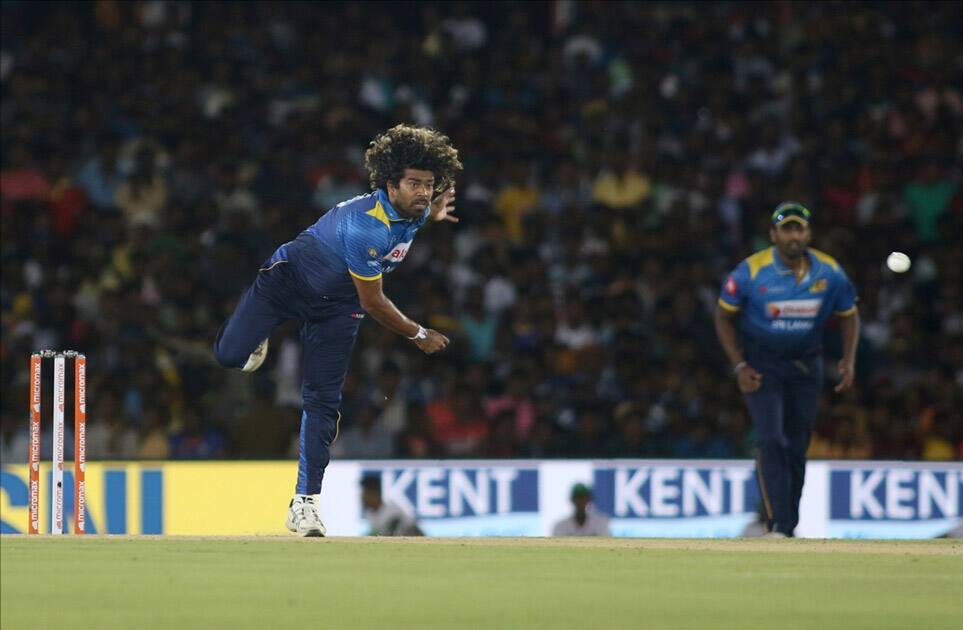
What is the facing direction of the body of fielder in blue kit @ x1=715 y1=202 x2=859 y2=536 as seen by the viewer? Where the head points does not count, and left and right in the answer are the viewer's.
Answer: facing the viewer
